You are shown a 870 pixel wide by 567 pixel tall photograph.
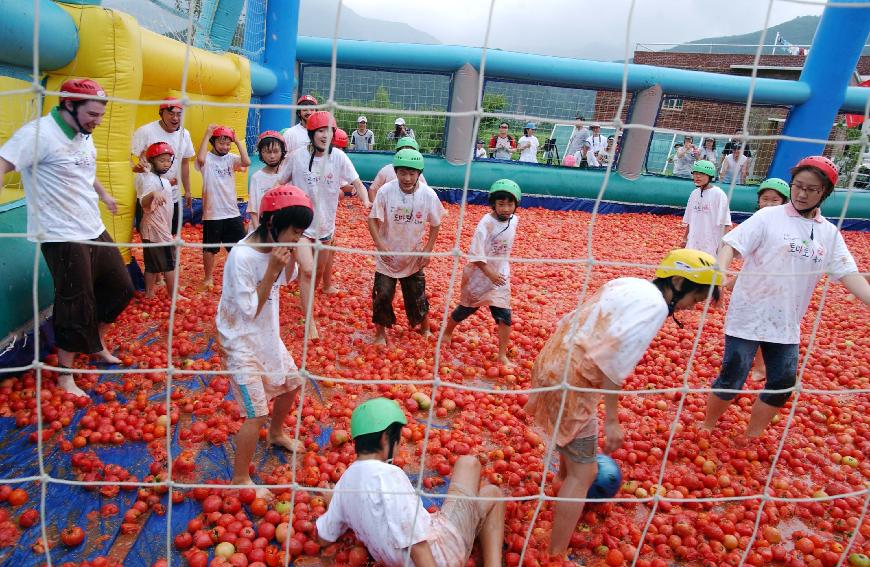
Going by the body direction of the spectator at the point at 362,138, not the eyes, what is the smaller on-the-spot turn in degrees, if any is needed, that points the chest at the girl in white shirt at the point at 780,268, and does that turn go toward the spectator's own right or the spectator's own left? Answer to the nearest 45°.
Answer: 0° — they already face them

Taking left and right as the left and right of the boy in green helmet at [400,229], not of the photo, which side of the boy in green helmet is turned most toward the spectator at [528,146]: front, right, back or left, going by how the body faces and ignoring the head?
back

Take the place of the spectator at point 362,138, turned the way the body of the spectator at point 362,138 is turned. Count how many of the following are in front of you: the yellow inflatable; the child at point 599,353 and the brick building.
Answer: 2

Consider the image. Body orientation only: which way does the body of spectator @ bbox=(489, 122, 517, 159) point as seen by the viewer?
toward the camera

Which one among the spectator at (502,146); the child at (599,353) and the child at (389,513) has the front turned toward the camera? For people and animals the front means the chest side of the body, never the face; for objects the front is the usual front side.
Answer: the spectator

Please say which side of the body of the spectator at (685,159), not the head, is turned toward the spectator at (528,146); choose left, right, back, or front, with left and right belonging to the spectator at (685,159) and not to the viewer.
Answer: right

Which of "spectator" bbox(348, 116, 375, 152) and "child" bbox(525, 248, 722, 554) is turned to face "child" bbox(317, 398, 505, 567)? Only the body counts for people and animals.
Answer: the spectator

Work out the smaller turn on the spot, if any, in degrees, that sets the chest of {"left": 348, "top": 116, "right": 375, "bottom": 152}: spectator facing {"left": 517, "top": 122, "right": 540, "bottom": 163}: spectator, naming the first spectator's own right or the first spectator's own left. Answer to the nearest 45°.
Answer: approximately 90° to the first spectator's own left

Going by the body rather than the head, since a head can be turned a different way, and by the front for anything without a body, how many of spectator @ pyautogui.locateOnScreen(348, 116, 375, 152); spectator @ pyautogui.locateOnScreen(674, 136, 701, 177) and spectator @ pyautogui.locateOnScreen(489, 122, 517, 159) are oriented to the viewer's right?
0

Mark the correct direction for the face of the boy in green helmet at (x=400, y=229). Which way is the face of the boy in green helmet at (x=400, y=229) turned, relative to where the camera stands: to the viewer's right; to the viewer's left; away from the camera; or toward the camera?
toward the camera

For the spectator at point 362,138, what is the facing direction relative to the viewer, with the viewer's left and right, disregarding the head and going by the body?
facing the viewer

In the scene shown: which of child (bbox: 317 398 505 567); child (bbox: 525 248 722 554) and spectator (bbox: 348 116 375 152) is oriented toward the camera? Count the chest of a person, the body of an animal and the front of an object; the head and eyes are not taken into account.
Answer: the spectator

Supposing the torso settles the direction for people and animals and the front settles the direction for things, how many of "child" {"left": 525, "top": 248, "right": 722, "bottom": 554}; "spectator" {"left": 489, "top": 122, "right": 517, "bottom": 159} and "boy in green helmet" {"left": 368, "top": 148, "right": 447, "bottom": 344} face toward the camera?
2

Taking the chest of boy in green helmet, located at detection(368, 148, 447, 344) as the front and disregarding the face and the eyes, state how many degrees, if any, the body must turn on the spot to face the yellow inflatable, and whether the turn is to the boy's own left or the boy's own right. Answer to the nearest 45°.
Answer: approximately 90° to the boy's own right

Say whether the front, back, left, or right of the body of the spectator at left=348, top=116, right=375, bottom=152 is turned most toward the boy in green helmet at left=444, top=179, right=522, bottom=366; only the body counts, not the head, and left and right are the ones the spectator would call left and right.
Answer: front
